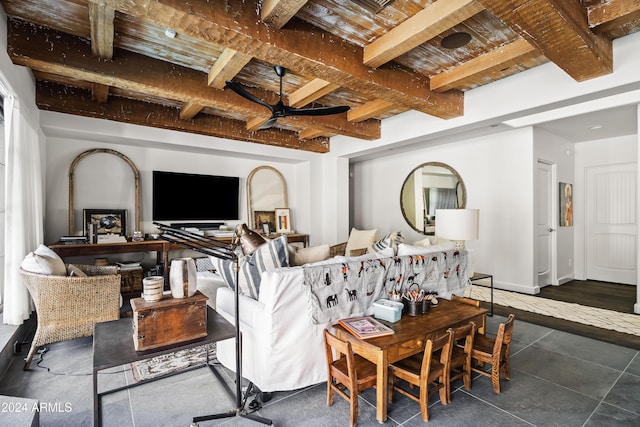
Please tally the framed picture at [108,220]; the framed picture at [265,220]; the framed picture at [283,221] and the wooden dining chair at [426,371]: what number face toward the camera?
3

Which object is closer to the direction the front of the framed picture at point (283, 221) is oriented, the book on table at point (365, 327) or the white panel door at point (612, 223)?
the book on table

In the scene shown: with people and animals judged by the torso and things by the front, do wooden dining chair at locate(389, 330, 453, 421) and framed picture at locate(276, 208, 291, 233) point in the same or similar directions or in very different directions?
very different directions

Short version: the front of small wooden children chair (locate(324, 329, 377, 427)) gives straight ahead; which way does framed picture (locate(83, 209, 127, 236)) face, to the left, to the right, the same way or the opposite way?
to the right

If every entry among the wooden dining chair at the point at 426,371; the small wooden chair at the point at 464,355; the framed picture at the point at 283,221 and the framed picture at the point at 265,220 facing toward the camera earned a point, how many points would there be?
2

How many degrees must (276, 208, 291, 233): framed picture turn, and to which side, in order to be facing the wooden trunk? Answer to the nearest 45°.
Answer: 0° — it already faces it

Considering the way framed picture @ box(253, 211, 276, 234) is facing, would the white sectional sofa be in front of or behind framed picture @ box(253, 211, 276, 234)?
in front

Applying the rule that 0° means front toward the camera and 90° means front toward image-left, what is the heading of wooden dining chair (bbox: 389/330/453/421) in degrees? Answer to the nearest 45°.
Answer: approximately 135°

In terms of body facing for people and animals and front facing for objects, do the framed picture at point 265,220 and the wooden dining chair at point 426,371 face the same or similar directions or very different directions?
very different directions

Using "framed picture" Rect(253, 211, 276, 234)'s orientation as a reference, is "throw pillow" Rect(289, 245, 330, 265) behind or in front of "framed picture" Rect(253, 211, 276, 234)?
in front

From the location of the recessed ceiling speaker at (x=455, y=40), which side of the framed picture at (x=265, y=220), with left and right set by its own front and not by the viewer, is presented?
front

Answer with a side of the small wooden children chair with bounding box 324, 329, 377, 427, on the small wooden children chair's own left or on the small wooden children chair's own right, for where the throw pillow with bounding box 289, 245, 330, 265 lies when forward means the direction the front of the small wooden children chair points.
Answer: on the small wooden children chair's own left
